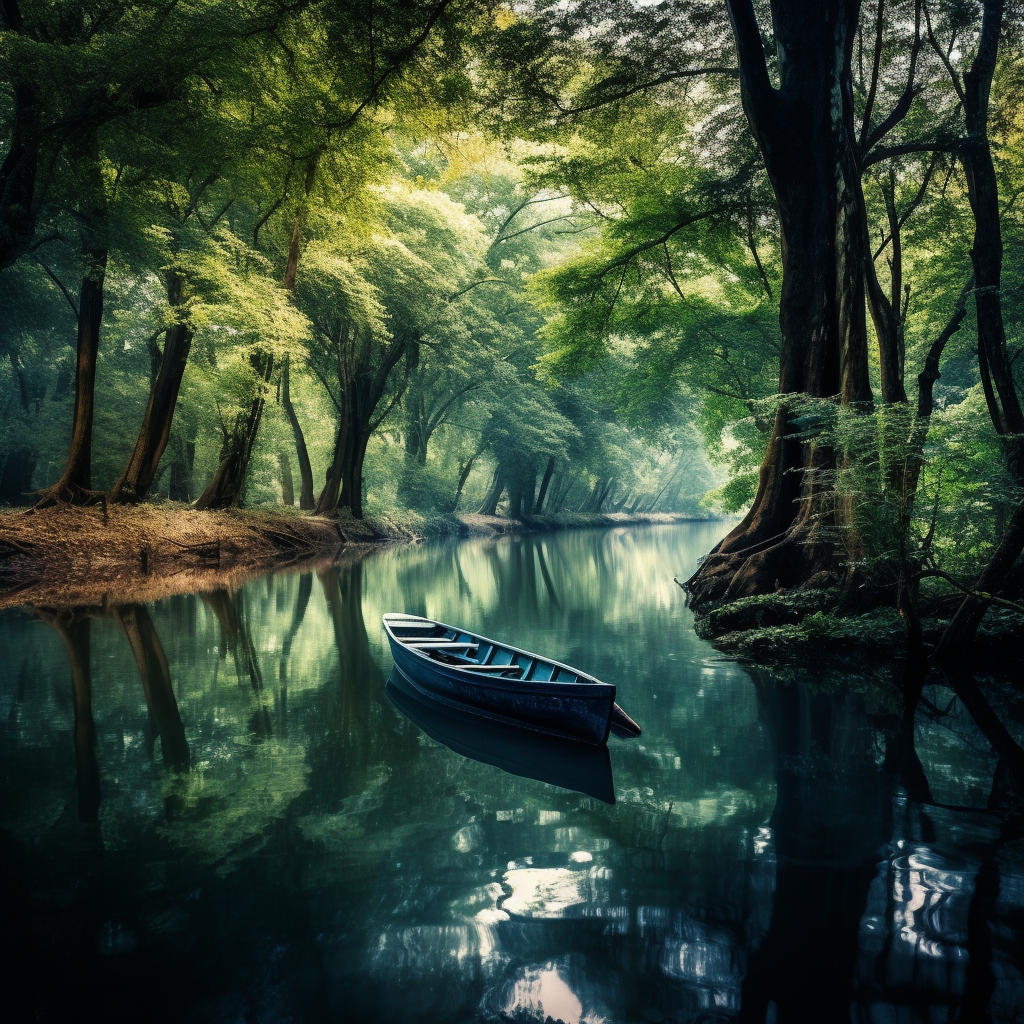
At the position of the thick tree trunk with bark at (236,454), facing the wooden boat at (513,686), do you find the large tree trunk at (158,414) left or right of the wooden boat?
right
